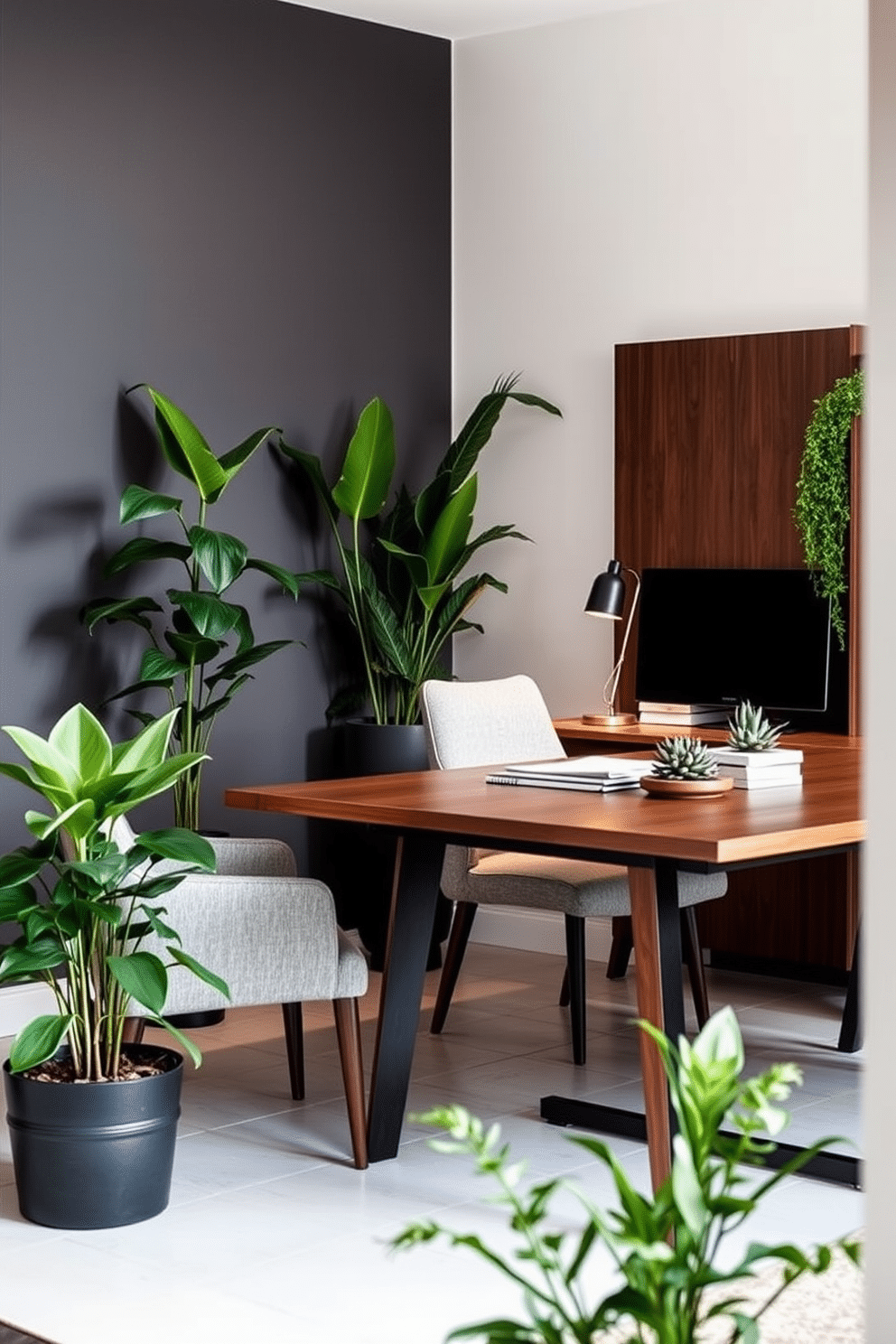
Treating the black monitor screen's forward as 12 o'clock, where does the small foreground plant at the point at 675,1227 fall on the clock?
The small foreground plant is roughly at 12 o'clock from the black monitor screen.

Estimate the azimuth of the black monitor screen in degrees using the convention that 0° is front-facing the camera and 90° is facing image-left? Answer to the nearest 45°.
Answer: approximately 0°

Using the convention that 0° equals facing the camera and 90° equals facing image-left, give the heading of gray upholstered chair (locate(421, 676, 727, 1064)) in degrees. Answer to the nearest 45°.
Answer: approximately 315°

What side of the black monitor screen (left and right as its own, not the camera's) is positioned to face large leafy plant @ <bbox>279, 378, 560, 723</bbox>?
right

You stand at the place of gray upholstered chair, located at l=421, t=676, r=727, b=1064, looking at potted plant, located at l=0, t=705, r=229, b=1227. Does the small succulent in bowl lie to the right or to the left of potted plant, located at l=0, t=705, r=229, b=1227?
left

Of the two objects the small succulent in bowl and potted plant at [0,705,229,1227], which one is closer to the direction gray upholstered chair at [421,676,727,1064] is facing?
the small succulent in bowl

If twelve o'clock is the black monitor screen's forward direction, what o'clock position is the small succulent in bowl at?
The small succulent in bowl is roughly at 12 o'clock from the black monitor screen.

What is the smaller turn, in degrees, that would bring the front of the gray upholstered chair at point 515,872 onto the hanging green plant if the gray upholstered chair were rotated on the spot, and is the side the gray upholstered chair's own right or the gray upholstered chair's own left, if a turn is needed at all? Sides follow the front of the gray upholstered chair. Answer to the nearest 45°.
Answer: approximately 90° to the gray upholstered chair's own left

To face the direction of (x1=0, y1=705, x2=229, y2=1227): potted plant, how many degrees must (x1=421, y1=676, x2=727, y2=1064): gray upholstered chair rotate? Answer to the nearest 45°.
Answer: approximately 90° to its right
